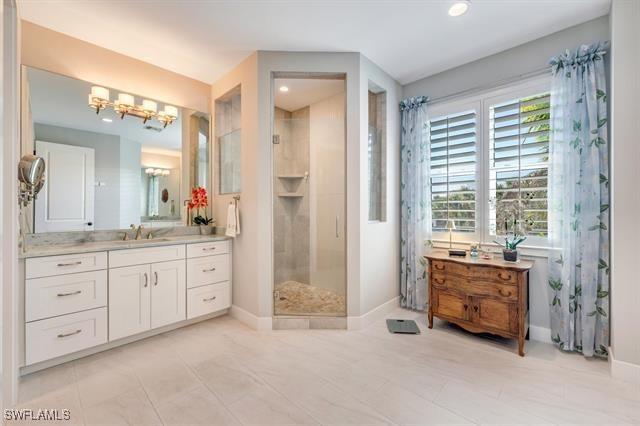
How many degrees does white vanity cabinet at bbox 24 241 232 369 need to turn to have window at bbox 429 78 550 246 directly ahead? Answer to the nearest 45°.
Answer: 0° — it already faces it

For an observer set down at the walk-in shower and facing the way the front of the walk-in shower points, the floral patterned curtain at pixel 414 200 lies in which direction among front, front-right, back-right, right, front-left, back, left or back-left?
left

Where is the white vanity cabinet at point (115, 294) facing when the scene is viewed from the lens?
facing the viewer and to the right of the viewer

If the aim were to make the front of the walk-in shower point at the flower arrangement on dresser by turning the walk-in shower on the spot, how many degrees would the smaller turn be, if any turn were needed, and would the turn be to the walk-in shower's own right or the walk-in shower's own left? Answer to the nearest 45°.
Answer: approximately 90° to the walk-in shower's own left

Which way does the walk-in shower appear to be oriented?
toward the camera

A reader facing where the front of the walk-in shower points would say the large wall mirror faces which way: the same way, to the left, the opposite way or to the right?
to the left

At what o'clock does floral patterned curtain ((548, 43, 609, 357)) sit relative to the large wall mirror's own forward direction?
The floral patterned curtain is roughly at 12 o'clock from the large wall mirror.

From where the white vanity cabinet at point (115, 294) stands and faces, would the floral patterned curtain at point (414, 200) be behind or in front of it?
in front

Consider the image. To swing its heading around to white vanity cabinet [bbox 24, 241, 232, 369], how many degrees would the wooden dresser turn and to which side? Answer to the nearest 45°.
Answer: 0° — it already faces it

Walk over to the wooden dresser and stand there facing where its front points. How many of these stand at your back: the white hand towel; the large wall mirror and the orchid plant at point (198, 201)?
0

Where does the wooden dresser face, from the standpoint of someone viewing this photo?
facing the viewer and to the left of the viewer

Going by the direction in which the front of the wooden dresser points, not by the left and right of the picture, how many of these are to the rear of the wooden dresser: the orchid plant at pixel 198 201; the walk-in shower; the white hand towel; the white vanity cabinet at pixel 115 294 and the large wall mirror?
0

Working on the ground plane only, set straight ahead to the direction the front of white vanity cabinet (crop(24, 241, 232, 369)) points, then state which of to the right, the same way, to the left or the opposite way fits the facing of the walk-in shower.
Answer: to the right

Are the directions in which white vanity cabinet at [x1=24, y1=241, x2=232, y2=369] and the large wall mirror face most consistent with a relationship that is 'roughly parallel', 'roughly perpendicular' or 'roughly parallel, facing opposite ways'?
roughly parallel

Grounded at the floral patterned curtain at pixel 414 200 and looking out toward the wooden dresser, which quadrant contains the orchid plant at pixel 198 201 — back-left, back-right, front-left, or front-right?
back-right

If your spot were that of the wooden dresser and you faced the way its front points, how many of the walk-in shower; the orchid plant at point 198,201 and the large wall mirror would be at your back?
0
